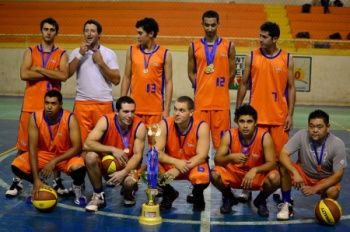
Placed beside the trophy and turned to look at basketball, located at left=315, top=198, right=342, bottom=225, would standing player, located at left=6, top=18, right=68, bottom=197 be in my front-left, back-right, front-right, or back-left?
back-left

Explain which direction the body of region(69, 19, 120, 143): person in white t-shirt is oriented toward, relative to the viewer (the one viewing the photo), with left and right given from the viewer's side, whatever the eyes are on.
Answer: facing the viewer

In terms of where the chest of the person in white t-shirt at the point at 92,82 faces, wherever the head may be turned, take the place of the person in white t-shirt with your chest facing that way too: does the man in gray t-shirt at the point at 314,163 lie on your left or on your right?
on your left

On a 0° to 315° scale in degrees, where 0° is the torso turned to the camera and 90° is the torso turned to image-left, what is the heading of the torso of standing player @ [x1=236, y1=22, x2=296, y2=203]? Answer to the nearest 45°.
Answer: approximately 0°

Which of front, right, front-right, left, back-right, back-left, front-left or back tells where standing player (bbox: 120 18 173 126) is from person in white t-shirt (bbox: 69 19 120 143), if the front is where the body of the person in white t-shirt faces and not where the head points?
left

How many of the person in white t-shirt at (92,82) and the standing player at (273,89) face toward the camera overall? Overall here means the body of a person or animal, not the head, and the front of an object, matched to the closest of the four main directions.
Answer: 2

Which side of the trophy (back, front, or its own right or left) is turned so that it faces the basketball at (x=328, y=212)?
left

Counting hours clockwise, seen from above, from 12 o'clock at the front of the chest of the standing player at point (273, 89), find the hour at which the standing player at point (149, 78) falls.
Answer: the standing player at point (149, 78) is roughly at 3 o'clock from the standing player at point (273, 89).

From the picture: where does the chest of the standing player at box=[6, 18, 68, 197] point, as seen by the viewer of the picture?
toward the camera

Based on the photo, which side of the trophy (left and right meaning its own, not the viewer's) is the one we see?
front

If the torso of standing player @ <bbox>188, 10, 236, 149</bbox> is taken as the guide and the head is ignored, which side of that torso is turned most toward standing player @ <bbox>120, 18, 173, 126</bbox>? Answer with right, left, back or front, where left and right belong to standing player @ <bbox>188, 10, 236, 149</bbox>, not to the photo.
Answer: right
